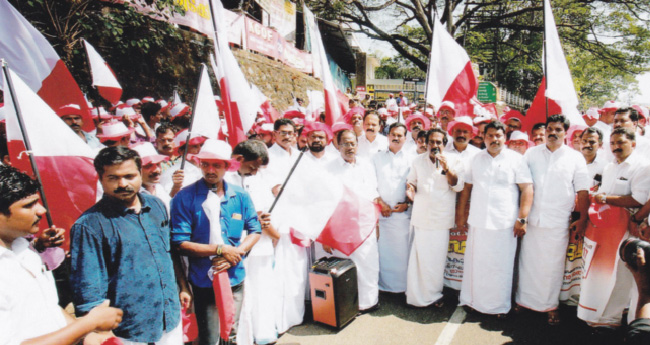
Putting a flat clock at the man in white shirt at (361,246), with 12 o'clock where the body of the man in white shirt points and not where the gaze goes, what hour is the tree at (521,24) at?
The tree is roughly at 7 o'clock from the man in white shirt.

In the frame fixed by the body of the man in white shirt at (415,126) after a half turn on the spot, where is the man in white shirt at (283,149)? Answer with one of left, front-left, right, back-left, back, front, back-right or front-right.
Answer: back-left

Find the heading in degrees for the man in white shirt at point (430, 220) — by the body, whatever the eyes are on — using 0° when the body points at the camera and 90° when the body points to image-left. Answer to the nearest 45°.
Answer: approximately 0°

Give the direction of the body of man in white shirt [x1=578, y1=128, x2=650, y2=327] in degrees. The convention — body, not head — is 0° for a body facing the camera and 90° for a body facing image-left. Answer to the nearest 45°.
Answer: approximately 45°

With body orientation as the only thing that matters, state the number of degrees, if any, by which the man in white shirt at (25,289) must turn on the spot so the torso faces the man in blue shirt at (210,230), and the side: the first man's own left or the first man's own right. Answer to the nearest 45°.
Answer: approximately 45° to the first man's own left

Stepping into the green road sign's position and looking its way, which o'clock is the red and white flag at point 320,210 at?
The red and white flag is roughly at 12 o'clock from the green road sign.

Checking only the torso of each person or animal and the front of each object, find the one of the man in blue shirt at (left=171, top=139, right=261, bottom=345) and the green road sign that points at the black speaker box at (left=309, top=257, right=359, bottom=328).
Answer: the green road sign

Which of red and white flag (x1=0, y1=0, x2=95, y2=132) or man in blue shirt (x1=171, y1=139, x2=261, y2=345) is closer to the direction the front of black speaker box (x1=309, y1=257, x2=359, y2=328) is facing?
the man in blue shirt

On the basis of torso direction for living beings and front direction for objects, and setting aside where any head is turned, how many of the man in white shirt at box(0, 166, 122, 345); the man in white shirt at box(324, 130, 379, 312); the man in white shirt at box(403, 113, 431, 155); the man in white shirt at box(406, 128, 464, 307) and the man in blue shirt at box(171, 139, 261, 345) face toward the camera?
4

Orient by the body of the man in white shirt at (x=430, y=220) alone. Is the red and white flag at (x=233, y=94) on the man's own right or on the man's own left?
on the man's own right
